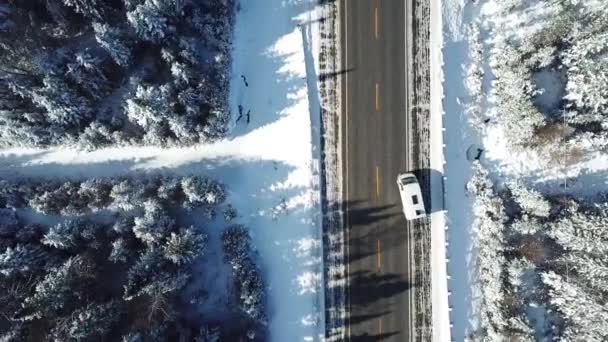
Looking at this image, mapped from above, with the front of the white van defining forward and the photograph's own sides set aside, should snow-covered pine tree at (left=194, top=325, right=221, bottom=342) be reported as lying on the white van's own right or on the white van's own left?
on the white van's own left

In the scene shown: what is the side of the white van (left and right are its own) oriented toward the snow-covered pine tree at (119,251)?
left

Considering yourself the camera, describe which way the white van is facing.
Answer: facing away from the viewer

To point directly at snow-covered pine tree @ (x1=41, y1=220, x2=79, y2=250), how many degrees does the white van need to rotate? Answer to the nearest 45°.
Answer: approximately 90° to its left

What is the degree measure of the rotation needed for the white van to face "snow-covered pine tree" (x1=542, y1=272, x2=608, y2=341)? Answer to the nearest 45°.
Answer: approximately 90° to its right

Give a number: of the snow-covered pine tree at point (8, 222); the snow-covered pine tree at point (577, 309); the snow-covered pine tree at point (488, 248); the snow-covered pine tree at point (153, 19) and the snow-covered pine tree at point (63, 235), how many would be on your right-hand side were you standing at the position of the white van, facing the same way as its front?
2

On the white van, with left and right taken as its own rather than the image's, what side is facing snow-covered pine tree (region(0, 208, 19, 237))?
left

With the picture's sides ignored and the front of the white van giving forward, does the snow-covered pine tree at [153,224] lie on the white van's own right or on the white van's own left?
on the white van's own left

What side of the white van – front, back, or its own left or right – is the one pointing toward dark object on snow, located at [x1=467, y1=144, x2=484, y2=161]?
right
